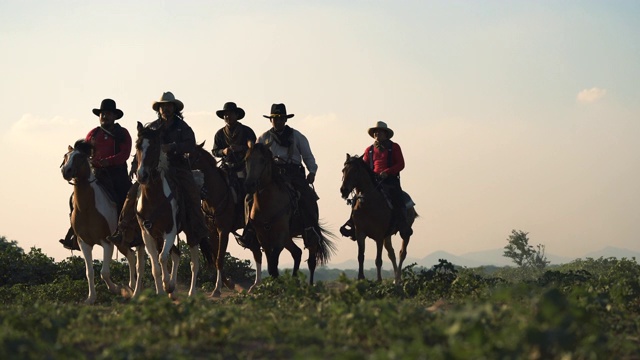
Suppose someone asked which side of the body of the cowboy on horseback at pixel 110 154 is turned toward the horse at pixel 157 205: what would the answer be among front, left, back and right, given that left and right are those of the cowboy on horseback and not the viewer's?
left

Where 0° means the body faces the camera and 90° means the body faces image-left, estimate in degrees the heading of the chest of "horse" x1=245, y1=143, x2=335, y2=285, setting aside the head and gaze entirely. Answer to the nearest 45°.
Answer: approximately 45°

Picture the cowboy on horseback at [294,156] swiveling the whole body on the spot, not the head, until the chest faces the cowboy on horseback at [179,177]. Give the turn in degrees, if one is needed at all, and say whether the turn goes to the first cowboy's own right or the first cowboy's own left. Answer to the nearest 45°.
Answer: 0° — they already face them

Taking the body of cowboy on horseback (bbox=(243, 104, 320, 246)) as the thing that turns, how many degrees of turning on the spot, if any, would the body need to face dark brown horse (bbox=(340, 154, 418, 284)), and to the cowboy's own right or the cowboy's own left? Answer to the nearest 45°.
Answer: approximately 180°

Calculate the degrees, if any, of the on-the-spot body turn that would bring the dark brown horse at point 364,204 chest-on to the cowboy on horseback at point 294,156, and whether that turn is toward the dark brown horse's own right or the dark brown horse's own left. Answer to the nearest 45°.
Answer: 0° — it already faces them

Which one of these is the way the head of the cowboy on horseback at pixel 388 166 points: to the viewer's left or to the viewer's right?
to the viewer's left

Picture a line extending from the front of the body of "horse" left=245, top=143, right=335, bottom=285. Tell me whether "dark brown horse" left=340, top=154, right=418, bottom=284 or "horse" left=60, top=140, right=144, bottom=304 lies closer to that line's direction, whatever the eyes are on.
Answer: the horse

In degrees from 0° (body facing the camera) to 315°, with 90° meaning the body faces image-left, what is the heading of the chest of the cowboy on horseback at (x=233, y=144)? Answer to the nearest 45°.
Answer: approximately 45°

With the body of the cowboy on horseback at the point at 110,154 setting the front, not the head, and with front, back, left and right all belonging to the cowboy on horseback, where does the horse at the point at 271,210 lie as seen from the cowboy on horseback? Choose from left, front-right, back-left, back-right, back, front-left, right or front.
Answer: back-left

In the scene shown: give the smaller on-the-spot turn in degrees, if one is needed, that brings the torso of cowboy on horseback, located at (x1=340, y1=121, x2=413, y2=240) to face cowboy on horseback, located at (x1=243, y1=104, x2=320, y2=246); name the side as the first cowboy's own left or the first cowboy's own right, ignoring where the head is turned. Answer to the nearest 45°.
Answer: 0° — they already face them
